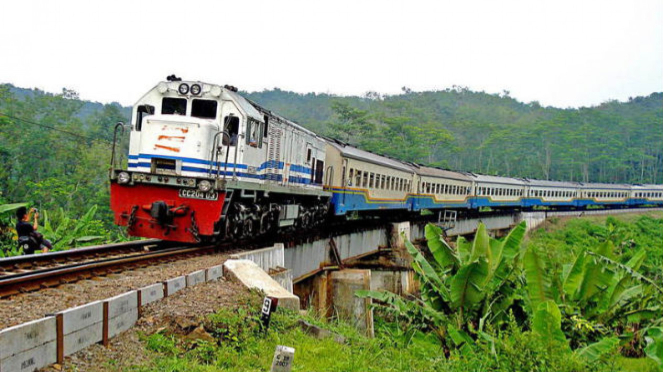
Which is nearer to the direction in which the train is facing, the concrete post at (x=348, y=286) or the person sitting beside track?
the person sitting beside track

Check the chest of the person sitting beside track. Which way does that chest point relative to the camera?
to the viewer's right

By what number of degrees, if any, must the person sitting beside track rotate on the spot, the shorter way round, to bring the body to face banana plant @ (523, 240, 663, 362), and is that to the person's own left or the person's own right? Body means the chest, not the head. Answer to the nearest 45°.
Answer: approximately 45° to the person's own right

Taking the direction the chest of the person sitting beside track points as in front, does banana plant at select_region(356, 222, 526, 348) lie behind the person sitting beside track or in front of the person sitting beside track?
in front

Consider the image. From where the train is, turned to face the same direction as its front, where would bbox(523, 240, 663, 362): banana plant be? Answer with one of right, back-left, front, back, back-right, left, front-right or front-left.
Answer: back-left

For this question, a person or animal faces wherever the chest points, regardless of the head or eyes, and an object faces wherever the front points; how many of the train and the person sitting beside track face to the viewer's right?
1

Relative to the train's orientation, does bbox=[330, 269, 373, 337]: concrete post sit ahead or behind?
ahead

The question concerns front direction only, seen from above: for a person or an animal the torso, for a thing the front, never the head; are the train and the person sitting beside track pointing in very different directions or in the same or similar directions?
very different directions

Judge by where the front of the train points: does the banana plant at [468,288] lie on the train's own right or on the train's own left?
on the train's own left

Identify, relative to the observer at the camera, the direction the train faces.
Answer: facing the viewer and to the left of the viewer

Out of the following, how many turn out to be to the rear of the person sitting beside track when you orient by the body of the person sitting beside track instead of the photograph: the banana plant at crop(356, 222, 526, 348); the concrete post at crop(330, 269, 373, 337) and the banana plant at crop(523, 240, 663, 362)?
0
